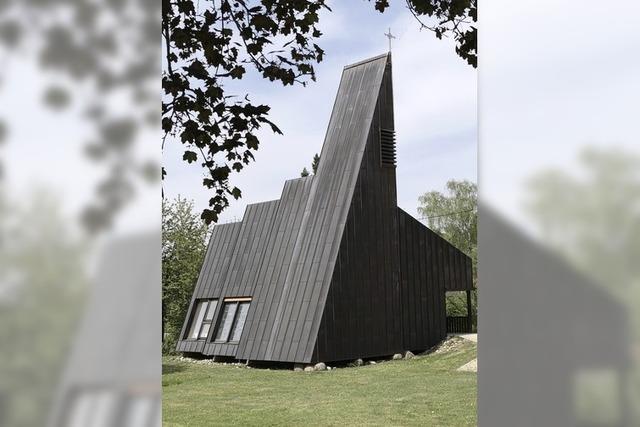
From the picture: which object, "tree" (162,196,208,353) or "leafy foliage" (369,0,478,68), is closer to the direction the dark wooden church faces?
the leafy foliage

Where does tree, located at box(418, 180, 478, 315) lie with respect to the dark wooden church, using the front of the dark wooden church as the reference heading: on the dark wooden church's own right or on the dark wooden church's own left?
on the dark wooden church's own left

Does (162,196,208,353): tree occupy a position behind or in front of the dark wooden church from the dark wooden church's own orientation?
behind

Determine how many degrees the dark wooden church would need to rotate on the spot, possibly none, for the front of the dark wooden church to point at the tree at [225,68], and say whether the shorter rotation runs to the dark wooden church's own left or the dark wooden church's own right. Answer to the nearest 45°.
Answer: approximately 45° to the dark wooden church's own right
